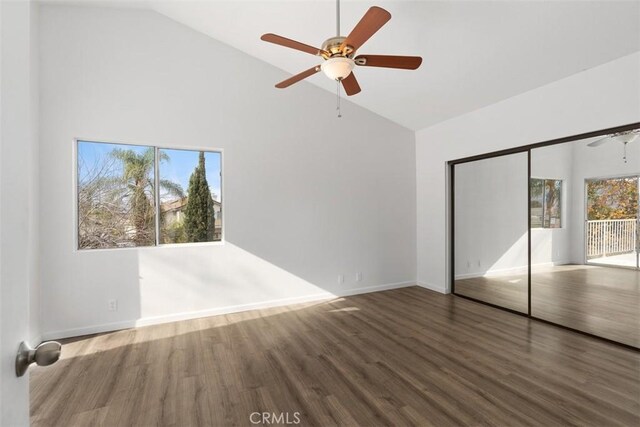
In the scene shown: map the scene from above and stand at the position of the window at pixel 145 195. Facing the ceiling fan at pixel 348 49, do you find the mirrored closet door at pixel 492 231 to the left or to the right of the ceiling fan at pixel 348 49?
left

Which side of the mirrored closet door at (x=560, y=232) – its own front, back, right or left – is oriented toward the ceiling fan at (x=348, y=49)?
front

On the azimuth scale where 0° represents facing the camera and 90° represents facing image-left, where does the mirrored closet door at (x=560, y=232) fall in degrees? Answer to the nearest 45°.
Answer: approximately 45°

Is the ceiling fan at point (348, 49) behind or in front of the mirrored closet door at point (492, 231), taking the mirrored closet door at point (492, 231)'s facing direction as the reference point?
in front

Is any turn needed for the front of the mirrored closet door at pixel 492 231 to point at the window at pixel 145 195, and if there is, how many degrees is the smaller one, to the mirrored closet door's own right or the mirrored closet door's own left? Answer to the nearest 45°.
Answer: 0° — it already faces it

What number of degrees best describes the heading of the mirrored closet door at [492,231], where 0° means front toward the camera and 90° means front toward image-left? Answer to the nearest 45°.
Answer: approximately 45°
